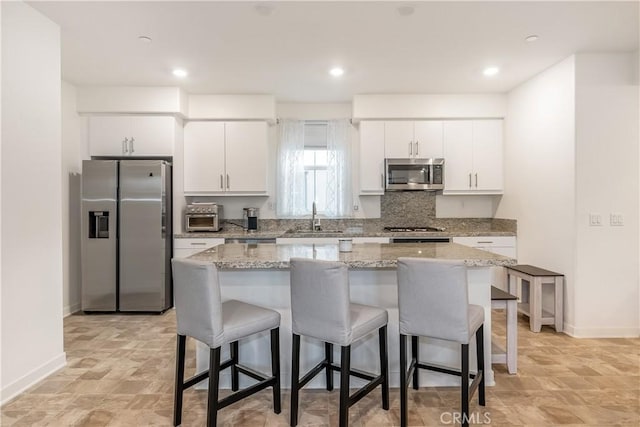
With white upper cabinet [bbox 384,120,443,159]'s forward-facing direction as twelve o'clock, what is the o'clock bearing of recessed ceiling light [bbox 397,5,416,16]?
The recessed ceiling light is roughly at 12 o'clock from the white upper cabinet.

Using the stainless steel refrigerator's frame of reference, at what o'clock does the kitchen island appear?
The kitchen island is roughly at 11 o'clock from the stainless steel refrigerator.

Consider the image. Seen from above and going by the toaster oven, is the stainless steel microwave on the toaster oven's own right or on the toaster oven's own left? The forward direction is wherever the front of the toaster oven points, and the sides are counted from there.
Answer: on the toaster oven's own left

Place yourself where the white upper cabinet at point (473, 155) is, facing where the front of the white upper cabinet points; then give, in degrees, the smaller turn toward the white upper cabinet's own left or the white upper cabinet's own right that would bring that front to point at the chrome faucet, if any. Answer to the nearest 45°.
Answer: approximately 90° to the white upper cabinet's own right

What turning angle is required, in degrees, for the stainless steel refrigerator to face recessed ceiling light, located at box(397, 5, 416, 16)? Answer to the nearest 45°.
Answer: approximately 45° to its left

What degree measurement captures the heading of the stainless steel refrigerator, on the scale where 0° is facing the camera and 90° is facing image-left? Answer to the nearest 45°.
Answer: approximately 0°

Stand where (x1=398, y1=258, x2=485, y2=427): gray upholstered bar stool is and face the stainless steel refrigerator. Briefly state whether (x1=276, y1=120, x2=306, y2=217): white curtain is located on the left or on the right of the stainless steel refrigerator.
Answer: right

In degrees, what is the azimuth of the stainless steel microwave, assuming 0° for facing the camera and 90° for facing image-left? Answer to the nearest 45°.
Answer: approximately 0°
